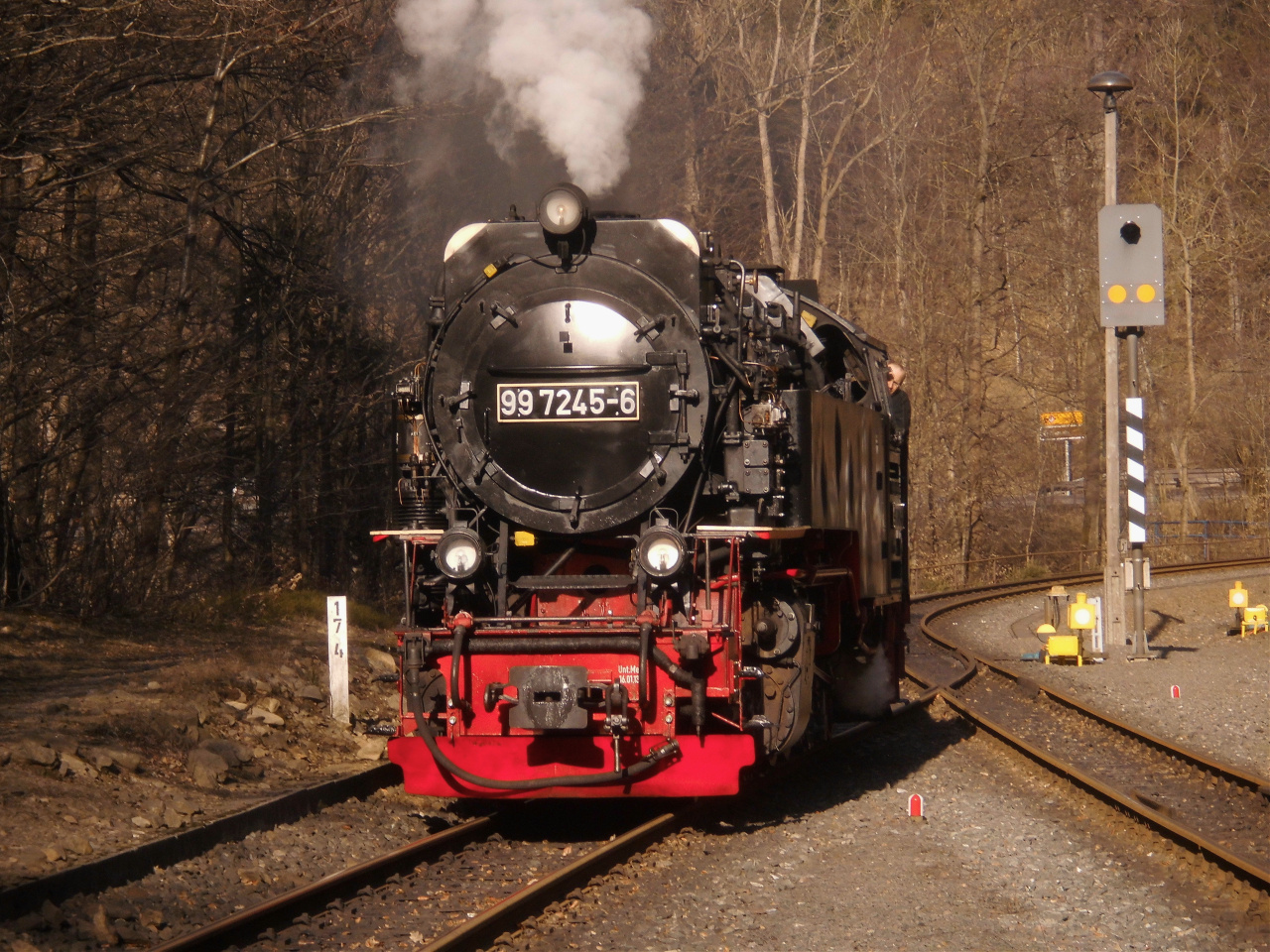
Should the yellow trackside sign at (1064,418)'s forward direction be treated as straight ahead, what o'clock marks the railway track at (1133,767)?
The railway track is roughly at 12 o'clock from the yellow trackside sign.

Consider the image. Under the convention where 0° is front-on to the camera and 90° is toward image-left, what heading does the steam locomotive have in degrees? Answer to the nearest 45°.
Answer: approximately 0°

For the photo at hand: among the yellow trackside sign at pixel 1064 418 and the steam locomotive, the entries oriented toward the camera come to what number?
2

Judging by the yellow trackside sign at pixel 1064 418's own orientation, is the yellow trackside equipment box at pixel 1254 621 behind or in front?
in front

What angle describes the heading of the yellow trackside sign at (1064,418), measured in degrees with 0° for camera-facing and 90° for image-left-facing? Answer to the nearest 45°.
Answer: approximately 0°

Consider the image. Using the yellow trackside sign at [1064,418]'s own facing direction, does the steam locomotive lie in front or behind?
in front

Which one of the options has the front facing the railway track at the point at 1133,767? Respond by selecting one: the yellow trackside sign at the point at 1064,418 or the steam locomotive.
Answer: the yellow trackside sign

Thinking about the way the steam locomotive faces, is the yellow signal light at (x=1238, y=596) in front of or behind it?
behind

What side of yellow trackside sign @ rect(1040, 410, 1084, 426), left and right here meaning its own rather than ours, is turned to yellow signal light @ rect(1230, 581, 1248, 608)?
front

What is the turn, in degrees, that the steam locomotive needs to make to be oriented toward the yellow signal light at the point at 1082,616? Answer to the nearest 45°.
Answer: approximately 135° to its left
